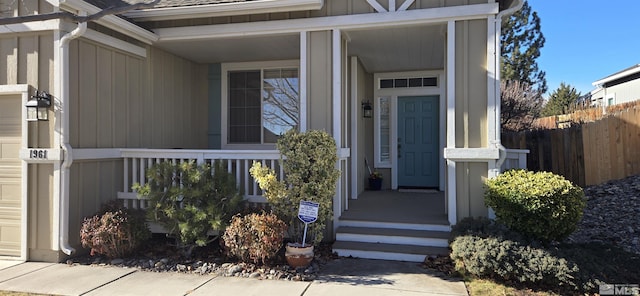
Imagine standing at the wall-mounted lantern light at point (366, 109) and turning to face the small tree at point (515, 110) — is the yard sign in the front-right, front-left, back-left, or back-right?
back-right

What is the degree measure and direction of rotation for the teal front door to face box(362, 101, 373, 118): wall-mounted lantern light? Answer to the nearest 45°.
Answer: approximately 45° to its right

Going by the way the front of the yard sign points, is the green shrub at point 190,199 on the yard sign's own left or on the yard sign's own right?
on the yard sign's own right

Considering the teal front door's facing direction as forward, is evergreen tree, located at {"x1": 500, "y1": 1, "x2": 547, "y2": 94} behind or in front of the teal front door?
behind

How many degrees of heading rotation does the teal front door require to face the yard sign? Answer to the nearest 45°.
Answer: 0° — it already faces it

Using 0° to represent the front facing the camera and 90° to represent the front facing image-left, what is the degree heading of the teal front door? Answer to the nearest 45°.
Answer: approximately 0°

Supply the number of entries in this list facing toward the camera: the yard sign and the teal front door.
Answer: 2

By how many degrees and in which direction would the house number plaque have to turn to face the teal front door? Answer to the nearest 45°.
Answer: approximately 90° to its left

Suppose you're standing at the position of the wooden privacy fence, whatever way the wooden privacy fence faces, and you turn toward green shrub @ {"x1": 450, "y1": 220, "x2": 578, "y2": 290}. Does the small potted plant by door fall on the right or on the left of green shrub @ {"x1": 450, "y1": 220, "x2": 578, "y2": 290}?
right
